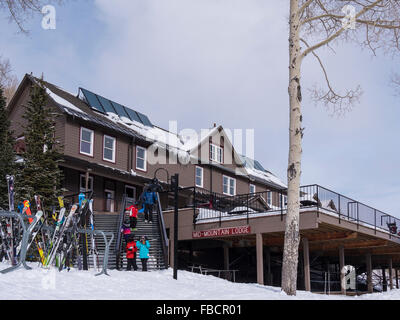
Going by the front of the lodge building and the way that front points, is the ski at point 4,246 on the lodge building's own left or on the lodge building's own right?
on the lodge building's own right

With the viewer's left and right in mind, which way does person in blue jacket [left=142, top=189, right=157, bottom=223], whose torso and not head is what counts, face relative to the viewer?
facing the viewer

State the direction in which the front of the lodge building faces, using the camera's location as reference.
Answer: facing the viewer and to the right of the viewer

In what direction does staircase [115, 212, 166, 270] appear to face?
toward the camera

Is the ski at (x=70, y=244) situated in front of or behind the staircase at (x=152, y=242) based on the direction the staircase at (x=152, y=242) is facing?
in front

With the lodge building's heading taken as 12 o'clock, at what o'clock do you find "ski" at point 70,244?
The ski is roughly at 2 o'clock from the lodge building.
